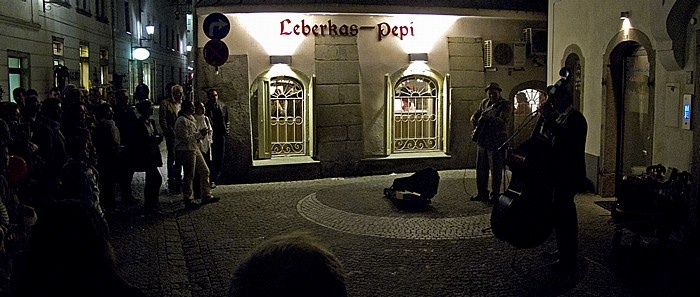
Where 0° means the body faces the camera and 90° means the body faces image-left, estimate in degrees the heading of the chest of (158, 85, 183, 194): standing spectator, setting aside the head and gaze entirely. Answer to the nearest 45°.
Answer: approximately 315°

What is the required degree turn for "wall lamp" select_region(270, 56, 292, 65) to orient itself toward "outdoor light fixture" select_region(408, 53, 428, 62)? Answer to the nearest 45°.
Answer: approximately 90° to its left

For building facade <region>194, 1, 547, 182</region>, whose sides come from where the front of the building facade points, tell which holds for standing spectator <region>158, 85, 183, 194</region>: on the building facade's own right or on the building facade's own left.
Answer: on the building facade's own right

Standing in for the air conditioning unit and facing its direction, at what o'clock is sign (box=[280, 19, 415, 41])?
The sign is roughly at 2 o'clock from the air conditioning unit.

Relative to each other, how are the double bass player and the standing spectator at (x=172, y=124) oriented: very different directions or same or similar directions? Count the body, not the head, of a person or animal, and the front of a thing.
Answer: very different directions

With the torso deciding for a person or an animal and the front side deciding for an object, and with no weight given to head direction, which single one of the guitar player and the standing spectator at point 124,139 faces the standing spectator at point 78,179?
the guitar player

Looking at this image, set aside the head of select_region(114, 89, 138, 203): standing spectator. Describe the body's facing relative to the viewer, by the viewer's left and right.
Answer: facing to the right of the viewer

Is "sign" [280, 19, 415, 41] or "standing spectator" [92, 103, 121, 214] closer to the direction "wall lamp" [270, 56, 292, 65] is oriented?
the standing spectator

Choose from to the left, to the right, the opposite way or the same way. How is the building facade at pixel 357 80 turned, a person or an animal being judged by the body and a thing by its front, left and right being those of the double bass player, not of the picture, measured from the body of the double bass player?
to the left

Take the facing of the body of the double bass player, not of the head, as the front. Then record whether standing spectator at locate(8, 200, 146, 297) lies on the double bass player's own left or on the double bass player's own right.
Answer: on the double bass player's own left
